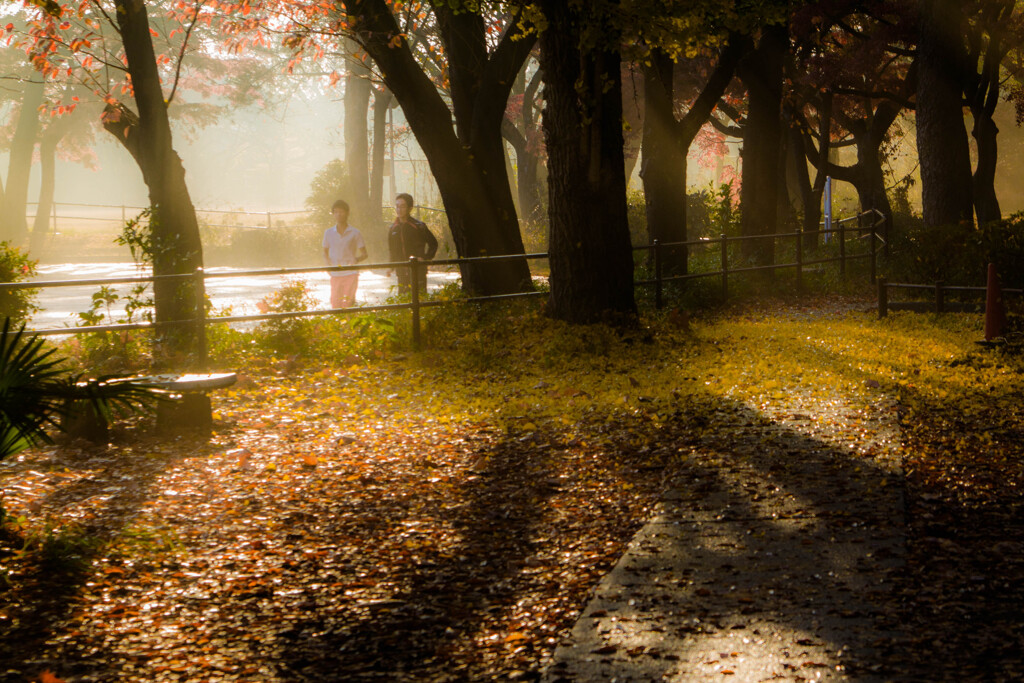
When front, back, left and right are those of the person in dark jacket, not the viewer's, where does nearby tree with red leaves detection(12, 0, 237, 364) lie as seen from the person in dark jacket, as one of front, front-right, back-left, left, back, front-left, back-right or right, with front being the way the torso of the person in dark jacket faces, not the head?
front

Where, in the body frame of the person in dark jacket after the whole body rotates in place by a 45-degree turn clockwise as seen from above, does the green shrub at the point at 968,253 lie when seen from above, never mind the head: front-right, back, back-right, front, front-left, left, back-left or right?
back

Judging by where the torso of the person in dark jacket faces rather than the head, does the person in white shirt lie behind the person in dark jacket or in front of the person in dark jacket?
in front

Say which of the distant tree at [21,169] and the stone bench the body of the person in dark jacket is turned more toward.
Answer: the stone bench

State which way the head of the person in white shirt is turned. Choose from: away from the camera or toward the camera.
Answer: toward the camera

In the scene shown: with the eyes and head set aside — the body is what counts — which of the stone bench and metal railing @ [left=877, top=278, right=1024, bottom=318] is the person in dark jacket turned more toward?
the stone bench

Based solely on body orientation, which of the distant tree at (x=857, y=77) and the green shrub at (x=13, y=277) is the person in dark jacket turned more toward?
the green shrub
